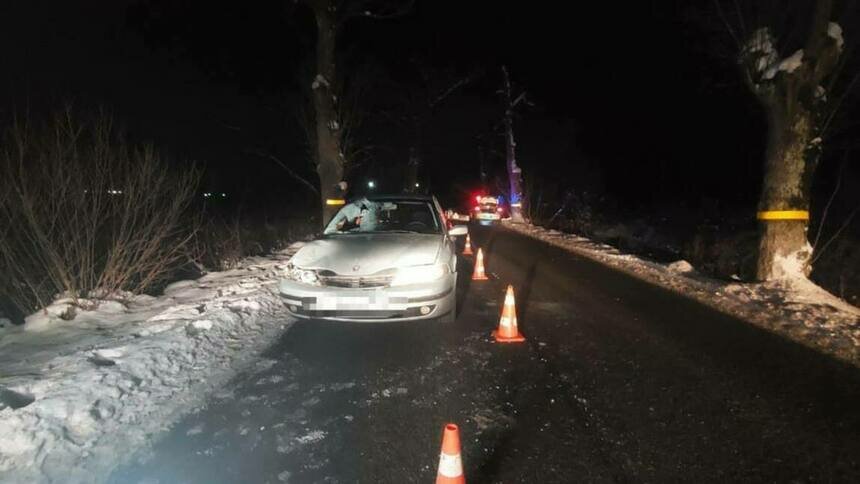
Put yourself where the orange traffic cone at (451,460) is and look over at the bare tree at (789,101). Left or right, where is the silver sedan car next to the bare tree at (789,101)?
left

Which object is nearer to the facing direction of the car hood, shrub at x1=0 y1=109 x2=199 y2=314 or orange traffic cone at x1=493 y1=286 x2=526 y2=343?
the orange traffic cone

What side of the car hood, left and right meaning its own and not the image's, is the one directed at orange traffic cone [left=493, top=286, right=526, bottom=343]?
left

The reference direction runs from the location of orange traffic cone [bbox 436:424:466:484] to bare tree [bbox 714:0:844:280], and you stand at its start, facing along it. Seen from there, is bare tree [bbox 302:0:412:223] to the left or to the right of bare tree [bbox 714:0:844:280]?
left

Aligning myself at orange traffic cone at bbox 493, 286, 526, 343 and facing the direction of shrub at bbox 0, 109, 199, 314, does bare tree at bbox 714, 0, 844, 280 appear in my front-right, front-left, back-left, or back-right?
back-right

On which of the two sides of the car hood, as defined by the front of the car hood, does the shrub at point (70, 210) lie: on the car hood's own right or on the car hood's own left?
on the car hood's own right

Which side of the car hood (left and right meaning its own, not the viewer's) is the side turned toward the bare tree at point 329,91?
back

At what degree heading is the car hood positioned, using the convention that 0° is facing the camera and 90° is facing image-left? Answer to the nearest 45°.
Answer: approximately 0°

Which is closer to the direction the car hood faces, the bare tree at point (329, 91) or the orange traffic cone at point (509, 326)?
the orange traffic cone
